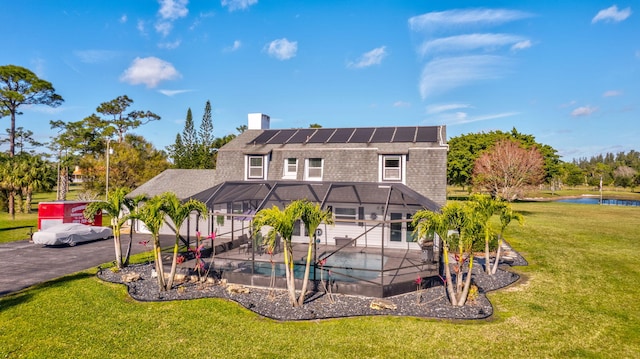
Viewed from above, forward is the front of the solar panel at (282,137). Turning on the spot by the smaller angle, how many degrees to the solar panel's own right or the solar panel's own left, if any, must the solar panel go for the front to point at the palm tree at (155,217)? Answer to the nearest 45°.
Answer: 0° — it already faces it

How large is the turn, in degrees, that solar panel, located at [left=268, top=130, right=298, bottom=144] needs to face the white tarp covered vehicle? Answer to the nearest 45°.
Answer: approximately 90° to its right

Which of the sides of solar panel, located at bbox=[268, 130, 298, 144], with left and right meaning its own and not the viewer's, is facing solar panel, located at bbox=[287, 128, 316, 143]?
left

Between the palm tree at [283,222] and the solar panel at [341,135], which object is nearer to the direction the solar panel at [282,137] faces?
the palm tree

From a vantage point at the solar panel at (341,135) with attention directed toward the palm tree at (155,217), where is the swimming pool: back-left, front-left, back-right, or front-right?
front-left

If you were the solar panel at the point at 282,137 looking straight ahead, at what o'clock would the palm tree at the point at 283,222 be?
The palm tree is roughly at 12 o'clock from the solar panel.

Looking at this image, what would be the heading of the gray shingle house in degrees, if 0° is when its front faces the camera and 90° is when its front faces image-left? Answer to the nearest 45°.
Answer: approximately 180°

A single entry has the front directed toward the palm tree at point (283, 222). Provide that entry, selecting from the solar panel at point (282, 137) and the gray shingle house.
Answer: the solar panel

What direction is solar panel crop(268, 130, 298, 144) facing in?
toward the camera

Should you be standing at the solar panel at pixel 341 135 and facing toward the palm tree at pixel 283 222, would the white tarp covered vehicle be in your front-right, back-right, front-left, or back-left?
front-right

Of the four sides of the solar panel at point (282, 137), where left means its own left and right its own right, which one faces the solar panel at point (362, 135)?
left

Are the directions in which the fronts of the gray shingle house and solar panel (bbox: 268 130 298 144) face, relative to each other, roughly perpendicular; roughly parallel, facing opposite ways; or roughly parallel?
roughly parallel, facing opposite ways
